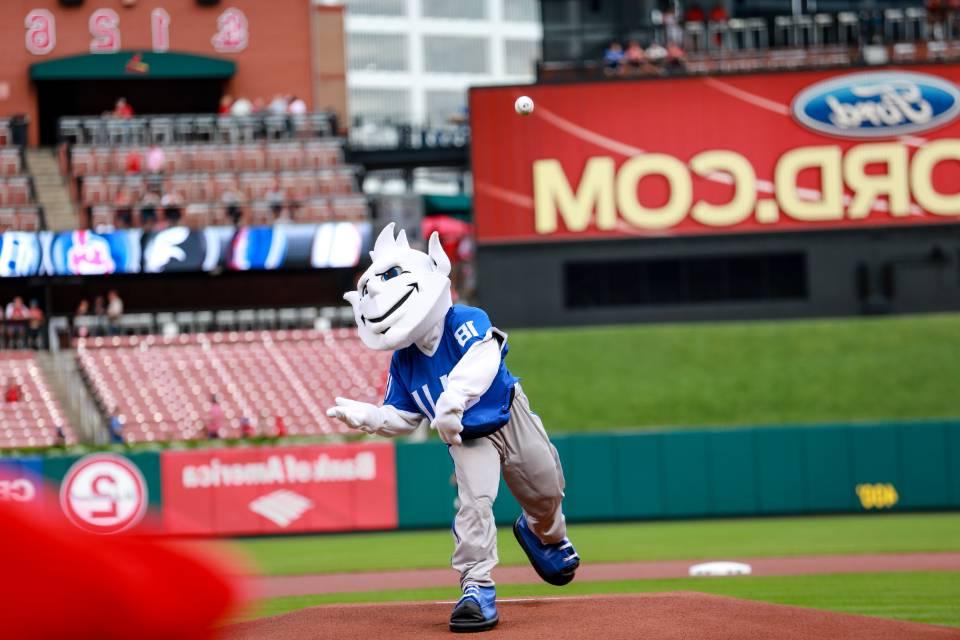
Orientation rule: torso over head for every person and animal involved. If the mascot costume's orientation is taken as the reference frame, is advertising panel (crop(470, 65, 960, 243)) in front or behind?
behind

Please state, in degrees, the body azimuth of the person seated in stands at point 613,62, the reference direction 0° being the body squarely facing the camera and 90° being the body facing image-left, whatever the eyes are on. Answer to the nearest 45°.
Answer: approximately 0°

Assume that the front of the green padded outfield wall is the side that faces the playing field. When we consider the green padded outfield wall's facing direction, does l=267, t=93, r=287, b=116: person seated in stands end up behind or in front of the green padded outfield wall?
behind

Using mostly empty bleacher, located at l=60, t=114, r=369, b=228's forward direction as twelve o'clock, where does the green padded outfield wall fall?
The green padded outfield wall is roughly at 11 o'clock from the mostly empty bleacher.

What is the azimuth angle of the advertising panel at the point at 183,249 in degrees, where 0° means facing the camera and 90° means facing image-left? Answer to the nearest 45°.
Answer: approximately 0°

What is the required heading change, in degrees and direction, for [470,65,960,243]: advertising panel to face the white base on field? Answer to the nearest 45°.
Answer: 0° — it already faces it

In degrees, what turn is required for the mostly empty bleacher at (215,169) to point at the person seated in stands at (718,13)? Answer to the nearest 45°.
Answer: approximately 90° to its left

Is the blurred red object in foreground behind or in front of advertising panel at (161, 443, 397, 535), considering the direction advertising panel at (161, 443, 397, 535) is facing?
in front

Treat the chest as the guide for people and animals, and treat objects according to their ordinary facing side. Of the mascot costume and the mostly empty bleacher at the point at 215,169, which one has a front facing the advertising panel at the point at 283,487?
the mostly empty bleacher

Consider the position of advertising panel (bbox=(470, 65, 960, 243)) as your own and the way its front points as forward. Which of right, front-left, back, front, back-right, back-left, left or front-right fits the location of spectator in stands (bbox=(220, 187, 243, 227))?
right

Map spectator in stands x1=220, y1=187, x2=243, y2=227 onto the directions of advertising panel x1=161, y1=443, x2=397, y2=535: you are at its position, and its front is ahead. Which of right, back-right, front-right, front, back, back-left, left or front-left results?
back

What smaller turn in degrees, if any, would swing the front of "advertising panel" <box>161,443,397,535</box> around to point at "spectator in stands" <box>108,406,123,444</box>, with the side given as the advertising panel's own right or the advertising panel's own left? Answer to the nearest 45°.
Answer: approximately 135° to the advertising panel's own right
